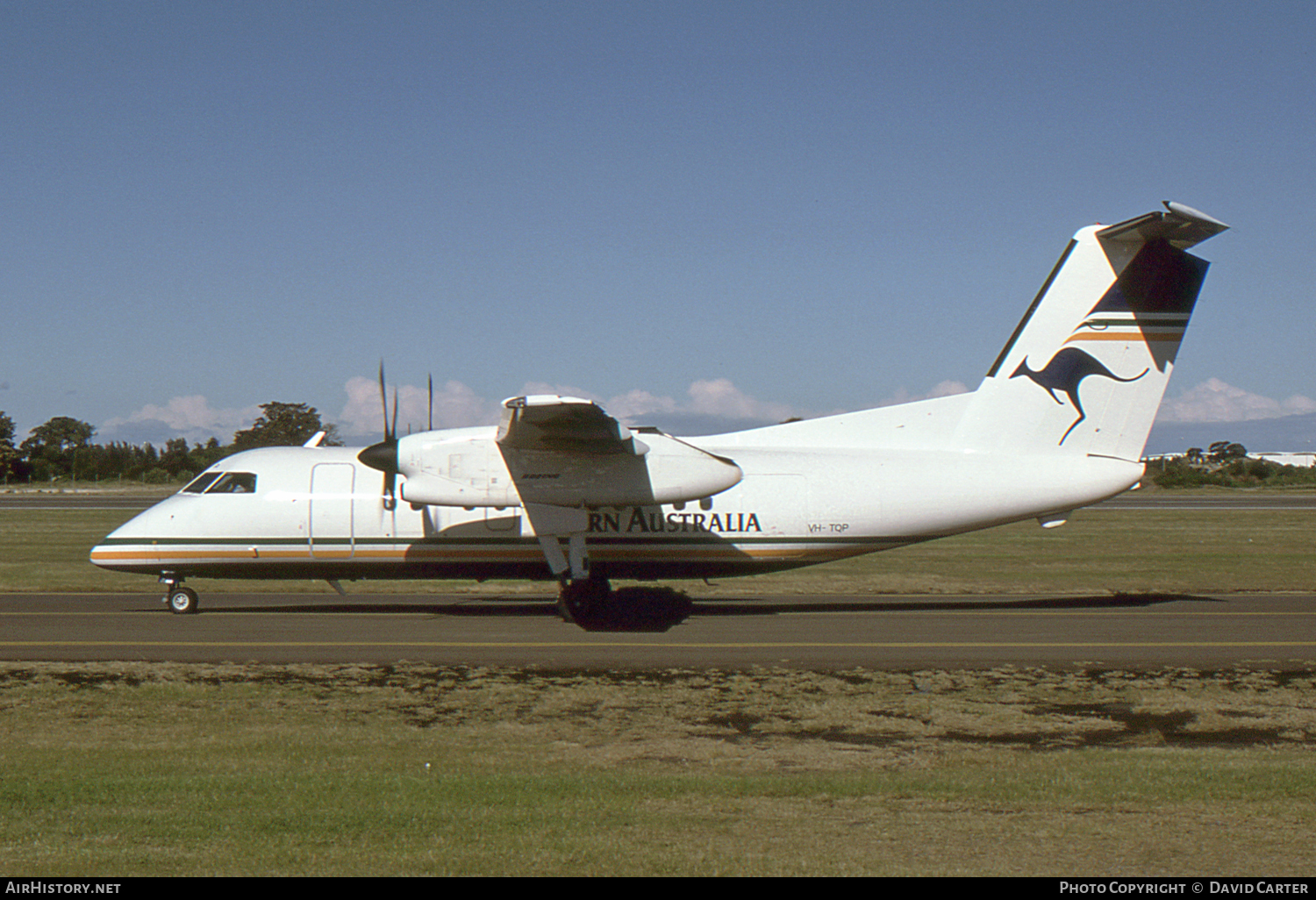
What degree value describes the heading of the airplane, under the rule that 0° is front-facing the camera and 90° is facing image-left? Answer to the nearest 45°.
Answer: approximately 90°
